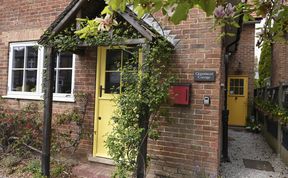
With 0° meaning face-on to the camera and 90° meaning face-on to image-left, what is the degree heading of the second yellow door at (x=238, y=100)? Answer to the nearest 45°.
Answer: approximately 0°

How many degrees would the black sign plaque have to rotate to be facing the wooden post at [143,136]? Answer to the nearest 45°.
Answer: approximately 45° to its right

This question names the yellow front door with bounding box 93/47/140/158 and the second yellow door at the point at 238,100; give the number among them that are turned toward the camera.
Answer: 2

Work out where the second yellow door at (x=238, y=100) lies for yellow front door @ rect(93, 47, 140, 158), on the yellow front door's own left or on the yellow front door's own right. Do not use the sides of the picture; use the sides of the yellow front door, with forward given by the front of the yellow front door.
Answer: on the yellow front door's own left

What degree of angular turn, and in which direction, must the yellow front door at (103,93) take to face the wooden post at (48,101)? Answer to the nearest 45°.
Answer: approximately 45° to its right

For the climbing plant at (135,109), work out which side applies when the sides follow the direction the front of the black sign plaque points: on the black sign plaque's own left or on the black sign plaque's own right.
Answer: on the black sign plaque's own right

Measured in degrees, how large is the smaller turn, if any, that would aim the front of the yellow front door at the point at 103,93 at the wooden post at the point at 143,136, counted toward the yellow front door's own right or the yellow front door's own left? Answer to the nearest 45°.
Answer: approximately 45° to the yellow front door's own left

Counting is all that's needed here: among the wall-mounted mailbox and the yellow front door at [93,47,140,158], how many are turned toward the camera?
2

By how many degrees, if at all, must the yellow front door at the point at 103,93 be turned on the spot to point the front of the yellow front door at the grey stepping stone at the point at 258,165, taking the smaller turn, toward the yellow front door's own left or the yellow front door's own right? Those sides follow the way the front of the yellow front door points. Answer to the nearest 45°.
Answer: approximately 90° to the yellow front door's own left

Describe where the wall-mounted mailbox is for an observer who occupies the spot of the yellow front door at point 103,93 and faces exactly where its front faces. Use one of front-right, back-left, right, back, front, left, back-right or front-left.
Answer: front-left

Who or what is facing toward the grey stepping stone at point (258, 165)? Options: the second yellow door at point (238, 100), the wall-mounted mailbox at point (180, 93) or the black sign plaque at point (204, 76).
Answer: the second yellow door

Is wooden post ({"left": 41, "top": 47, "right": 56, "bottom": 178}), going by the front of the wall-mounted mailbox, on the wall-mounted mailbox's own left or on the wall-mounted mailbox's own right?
on the wall-mounted mailbox's own right
